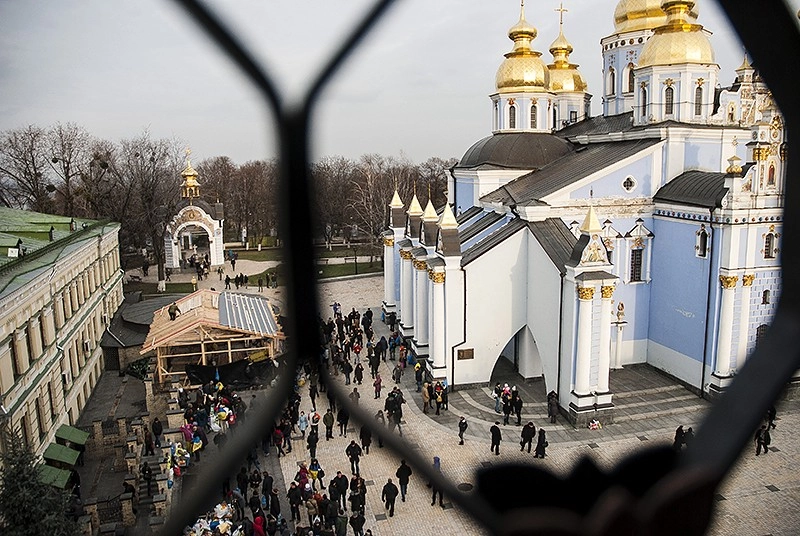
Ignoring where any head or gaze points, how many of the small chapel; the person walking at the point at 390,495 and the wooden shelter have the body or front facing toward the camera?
2

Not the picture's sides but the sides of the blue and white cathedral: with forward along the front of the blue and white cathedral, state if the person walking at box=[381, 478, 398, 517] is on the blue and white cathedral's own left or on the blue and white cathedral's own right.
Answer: on the blue and white cathedral's own right

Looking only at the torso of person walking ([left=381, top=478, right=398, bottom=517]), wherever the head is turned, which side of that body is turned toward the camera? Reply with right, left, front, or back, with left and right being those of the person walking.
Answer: back

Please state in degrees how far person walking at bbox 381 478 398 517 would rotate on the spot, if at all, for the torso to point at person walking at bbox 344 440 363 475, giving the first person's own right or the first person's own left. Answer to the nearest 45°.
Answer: approximately 45° to the first person's own left

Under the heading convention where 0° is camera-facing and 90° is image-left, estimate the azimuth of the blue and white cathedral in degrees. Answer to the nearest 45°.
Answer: approximately 315°

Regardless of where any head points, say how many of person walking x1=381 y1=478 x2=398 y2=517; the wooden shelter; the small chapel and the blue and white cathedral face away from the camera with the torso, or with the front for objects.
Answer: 1

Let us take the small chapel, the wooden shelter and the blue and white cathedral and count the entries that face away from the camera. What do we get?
0

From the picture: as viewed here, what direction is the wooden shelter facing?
toward the camera
